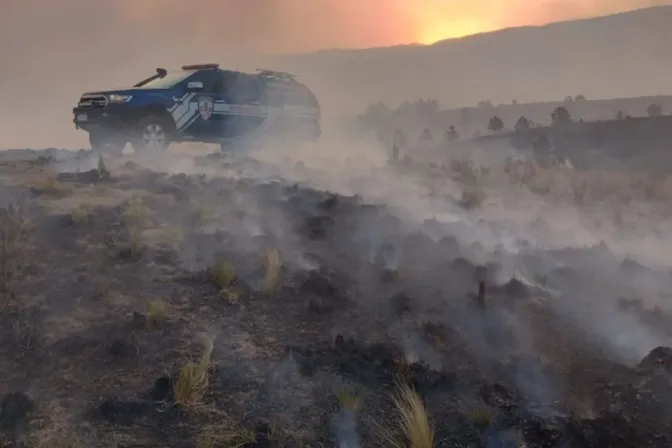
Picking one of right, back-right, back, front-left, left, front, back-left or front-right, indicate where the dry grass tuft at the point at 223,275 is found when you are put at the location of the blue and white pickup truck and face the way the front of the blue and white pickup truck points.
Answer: front-left

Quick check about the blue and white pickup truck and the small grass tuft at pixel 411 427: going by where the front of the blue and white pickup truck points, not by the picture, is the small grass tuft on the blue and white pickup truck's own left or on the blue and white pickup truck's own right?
on the blue and white pickup truck's own left

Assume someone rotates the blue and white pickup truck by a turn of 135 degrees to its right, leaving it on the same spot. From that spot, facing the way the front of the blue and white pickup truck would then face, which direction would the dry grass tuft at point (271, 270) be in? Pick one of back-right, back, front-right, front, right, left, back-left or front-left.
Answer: back

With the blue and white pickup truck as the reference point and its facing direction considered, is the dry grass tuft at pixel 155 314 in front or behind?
in front

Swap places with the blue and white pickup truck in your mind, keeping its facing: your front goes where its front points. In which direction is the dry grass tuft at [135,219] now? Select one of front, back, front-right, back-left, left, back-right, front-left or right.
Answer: front-left

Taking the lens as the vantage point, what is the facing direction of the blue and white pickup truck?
facing the viewer and to the left of the viewer

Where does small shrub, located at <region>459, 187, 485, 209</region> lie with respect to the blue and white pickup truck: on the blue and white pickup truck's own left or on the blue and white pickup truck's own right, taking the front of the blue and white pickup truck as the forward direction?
on the blue and white pickup truck's own left

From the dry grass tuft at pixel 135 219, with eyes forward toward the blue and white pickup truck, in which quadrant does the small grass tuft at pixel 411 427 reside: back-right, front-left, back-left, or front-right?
back-right

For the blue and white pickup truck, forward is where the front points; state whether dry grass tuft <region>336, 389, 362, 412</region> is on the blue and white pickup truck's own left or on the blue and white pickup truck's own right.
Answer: on the blue and white pickup truck's own left

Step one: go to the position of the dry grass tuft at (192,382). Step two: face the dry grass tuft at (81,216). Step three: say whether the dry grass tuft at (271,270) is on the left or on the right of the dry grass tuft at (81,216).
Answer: right

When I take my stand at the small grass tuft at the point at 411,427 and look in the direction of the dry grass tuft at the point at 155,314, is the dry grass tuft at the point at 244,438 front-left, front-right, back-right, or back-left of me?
front-left

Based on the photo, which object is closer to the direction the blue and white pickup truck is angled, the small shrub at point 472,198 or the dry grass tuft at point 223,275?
the dry grass tuft

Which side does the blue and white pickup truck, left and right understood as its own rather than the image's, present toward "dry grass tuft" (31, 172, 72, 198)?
front

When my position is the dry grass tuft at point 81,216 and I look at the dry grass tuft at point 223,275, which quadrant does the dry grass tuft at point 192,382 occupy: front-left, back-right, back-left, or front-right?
front-right

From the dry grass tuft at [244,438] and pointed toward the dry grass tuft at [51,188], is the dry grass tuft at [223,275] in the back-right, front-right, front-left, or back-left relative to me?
front-right

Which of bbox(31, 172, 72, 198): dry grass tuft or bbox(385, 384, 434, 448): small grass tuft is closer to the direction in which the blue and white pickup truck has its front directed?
the dry grass tuft

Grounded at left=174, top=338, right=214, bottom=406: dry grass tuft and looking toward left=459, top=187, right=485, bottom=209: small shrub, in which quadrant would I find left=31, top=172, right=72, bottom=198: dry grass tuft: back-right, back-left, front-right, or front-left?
front-left
